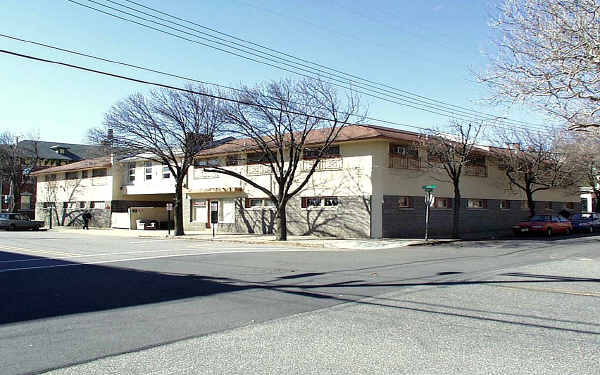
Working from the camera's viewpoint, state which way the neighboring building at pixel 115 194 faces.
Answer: facing the viewer and to the left of the viewer

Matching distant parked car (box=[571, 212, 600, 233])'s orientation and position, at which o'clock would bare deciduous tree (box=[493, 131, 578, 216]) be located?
The bare deciduous tree is roughly at 12 o'clock from the distant parked car.

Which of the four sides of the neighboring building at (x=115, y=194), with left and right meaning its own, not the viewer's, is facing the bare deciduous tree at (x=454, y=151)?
left

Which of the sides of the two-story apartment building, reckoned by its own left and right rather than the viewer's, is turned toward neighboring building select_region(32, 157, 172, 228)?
right

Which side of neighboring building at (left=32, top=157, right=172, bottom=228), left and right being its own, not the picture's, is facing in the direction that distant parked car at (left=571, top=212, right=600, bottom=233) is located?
left

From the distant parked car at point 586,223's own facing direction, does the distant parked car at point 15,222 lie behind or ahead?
ahead

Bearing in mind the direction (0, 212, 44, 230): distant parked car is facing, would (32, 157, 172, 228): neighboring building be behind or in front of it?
in front

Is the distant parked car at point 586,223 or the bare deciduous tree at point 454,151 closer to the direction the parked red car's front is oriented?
the bare deciduous tree

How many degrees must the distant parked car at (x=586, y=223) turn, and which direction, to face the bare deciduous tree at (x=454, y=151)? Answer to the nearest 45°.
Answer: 0° — it already faces it

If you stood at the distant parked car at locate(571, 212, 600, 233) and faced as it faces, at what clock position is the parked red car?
The parked red car is roughly at 11 o'clock from the distant parked car.

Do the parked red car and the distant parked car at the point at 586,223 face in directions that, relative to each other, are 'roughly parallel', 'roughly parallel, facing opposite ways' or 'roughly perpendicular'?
roughly parallel

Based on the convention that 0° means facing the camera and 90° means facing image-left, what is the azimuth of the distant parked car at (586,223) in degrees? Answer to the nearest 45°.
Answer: approximately 45°
